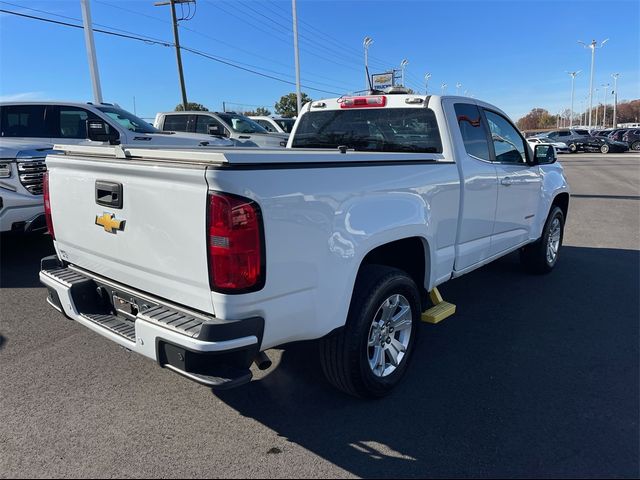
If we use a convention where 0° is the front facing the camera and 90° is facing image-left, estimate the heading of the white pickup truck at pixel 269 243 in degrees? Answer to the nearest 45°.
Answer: approximately 225°

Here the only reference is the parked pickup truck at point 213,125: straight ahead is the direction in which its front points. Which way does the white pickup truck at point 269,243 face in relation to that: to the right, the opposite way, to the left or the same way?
to the left

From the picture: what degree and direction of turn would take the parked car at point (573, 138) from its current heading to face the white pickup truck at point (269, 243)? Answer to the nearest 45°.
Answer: approximately 45° to its left

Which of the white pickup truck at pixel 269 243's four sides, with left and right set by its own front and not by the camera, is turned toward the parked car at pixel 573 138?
front

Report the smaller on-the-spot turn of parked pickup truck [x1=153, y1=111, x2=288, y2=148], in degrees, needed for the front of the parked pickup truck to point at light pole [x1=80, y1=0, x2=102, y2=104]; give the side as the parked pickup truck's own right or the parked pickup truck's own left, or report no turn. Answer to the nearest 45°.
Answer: approximately 135° to the parked pickup truck's own right

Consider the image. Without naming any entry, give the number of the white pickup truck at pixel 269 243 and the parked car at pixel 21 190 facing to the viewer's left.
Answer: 0

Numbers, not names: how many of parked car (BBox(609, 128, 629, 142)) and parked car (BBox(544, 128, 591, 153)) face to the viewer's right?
0

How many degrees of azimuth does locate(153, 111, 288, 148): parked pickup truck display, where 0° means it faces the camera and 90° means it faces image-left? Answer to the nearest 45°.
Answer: approximately 315°

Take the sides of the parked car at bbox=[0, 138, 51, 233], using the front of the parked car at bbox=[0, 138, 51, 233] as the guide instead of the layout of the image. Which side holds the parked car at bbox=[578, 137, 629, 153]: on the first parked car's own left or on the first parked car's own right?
on the first parked car's own left
